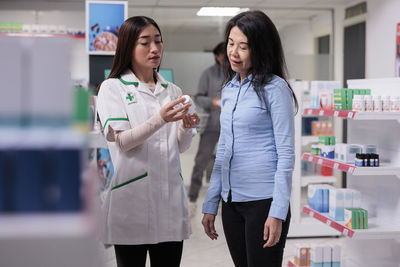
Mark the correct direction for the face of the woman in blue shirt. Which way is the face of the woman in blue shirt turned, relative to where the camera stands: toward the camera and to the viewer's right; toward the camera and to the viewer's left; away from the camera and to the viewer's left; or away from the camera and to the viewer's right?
toward the camera and to the viewer's left

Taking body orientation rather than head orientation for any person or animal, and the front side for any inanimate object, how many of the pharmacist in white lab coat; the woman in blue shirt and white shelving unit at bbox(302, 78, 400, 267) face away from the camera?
0

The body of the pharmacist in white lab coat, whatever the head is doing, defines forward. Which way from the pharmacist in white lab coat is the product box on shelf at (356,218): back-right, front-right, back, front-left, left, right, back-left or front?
left

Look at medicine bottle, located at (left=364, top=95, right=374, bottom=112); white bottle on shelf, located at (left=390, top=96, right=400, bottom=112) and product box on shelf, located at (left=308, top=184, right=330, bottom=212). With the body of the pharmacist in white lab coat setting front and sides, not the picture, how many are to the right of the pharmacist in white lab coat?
0

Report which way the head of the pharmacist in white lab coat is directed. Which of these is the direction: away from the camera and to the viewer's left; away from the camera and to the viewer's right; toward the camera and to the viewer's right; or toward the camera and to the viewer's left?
toward the camera and to the viewer's right

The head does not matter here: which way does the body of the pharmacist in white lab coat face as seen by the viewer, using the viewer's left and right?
facing the viewer and to the right of the viewer

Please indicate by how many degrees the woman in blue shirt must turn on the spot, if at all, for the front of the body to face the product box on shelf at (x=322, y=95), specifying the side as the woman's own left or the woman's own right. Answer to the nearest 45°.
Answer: approximately 135° to the woman's own right

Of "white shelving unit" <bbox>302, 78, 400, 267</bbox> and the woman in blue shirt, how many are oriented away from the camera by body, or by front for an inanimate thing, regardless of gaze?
0

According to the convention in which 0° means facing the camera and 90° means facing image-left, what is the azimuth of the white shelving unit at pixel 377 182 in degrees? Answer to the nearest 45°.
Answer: approximately 45°

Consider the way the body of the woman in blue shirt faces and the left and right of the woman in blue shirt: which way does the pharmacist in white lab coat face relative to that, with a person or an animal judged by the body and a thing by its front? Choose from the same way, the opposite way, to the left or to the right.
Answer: to the left

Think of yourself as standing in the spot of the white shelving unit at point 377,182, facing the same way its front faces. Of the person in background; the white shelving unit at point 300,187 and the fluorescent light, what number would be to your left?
0
